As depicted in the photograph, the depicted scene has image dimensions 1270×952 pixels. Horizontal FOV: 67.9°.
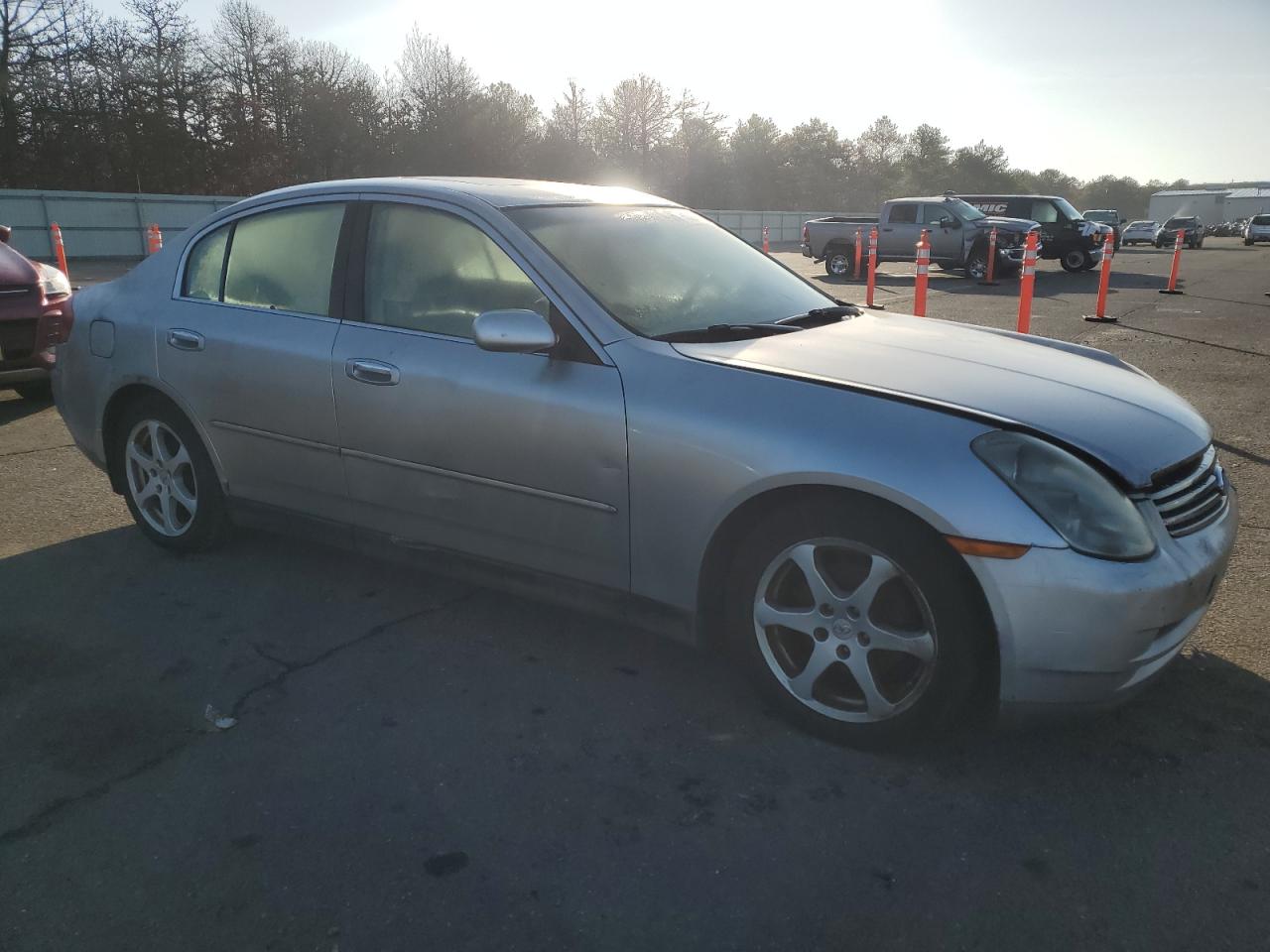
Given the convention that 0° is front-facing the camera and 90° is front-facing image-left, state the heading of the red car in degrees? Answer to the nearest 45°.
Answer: approximately 315°

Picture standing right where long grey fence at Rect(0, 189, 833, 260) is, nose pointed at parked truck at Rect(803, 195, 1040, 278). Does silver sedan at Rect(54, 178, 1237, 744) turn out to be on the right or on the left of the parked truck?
right

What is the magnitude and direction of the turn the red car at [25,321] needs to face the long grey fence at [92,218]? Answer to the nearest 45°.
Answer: approximately 135° to its left

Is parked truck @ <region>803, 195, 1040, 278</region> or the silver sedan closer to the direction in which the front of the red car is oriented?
the silver sedan

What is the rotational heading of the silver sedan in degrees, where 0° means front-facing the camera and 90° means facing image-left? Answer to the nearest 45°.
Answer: approximately 315°

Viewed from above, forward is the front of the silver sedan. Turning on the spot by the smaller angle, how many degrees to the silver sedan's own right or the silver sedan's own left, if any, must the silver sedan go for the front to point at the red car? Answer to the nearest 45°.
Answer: approximately 180°

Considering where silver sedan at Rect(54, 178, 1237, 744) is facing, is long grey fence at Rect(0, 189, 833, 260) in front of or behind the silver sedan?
behind
